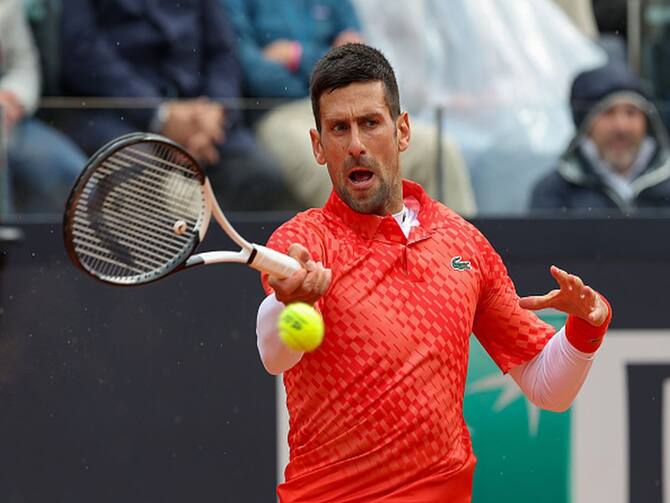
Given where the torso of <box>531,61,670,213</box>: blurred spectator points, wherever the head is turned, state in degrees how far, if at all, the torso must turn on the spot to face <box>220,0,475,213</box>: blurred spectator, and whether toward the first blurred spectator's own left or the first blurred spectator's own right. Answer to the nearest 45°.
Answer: approximately 90° to the first blurred spectator's own right

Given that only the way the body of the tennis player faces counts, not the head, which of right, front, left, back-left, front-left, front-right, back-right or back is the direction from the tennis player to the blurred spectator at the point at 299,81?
back

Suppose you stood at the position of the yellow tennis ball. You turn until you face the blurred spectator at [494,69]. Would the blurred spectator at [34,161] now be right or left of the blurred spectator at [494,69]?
left

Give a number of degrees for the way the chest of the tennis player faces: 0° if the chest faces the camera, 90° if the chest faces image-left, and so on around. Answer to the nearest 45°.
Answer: approximately 0°
